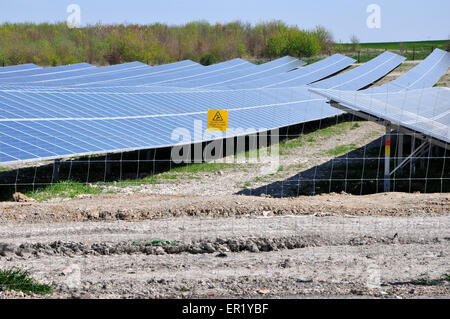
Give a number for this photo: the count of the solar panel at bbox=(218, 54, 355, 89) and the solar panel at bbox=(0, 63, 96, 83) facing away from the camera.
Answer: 0

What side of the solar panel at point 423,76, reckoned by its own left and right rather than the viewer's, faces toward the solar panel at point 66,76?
right

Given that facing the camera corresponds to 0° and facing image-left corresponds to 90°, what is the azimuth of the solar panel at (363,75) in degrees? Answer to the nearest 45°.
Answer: approximately 315°

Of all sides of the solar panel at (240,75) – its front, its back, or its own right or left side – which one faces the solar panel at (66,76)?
right

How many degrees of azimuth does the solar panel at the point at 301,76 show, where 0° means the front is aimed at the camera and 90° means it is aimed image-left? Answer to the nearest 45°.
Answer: approximately 315°
